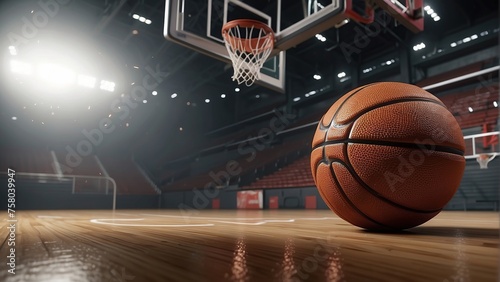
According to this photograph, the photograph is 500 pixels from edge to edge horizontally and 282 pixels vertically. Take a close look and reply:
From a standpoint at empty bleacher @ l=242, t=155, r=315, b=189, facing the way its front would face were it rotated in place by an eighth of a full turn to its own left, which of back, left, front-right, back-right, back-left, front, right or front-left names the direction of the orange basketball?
front

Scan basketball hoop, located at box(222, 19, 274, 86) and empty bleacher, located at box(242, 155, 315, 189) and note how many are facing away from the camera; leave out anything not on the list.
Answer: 0

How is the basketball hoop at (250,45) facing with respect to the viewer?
toward the camera

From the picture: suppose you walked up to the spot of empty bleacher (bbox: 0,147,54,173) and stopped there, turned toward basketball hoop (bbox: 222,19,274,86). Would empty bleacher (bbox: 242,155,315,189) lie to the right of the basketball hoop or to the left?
left

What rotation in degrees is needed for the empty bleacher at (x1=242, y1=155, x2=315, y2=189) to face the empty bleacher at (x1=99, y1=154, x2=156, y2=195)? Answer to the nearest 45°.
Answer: approximately 90° to its right

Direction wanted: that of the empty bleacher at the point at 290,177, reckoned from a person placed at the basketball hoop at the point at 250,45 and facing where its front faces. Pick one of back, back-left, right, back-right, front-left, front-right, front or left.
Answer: back

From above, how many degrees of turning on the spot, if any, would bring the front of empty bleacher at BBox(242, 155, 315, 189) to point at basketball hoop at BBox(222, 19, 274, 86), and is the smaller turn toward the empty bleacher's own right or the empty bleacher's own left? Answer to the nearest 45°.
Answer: approximately 45° to the empty bleacher's own left

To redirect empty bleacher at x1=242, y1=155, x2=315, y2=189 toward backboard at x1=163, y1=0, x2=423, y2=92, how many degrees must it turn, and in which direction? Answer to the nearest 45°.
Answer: approximately 45° to its left

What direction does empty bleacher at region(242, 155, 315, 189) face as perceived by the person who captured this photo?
facing the viewer and to the left of the viewer

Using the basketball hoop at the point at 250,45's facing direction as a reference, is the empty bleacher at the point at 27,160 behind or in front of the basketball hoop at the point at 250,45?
behind
